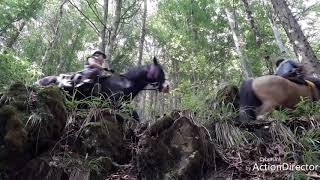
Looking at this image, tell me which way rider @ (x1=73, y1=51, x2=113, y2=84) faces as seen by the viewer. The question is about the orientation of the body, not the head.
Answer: to the viewer's right

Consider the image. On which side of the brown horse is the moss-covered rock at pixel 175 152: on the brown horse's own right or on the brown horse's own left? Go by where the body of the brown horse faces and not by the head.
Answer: on the brown horse's own right

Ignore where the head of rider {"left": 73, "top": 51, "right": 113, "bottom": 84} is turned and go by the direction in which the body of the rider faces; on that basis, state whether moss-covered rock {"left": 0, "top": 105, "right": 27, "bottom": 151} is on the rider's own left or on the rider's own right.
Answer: on the rider's own right

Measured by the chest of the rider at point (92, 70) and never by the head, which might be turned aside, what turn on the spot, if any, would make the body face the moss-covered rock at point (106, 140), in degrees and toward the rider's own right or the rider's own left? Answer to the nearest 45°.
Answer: approximately 90° to the rider's own right

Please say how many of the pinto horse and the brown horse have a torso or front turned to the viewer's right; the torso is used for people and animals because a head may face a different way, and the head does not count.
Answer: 2

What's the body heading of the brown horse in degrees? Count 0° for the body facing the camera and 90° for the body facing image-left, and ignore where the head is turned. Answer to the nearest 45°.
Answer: approximately 270°

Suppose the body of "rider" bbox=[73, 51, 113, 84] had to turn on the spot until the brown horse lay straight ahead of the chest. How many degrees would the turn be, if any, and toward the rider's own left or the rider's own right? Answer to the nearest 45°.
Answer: approximately 45° to the rider's own right

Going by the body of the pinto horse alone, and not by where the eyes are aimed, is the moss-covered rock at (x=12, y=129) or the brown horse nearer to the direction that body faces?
the brown horse

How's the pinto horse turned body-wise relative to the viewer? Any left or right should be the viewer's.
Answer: facing to the right of the viewer

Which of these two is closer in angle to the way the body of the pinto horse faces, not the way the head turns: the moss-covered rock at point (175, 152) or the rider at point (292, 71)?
the rider

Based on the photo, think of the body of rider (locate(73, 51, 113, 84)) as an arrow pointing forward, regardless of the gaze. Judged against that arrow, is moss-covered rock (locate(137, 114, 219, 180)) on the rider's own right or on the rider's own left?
on the rider's own right
